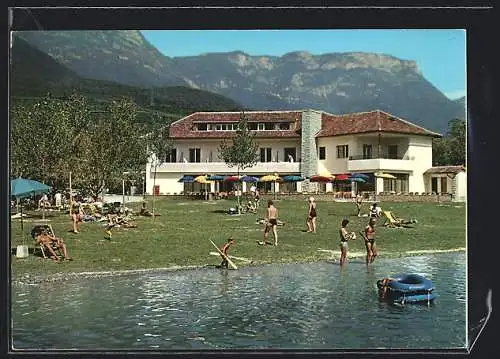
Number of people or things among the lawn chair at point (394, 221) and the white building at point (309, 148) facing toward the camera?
1

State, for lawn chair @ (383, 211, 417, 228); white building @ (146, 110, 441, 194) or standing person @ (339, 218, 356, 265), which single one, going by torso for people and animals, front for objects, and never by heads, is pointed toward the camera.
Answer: the white building

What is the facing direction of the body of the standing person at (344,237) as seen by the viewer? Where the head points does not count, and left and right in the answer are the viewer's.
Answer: facing to the right of the viewer

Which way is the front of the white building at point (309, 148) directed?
toward the camera
